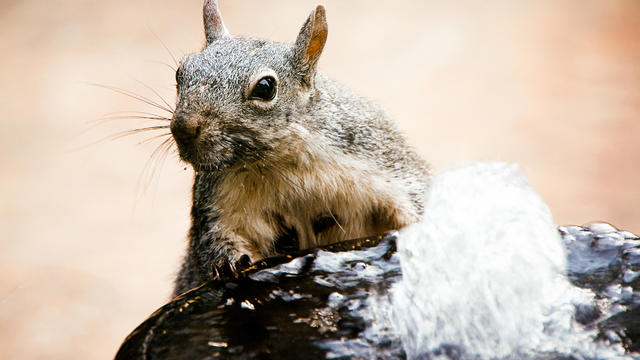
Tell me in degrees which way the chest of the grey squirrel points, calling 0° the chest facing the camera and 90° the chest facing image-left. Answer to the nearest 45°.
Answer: approximately 45°
